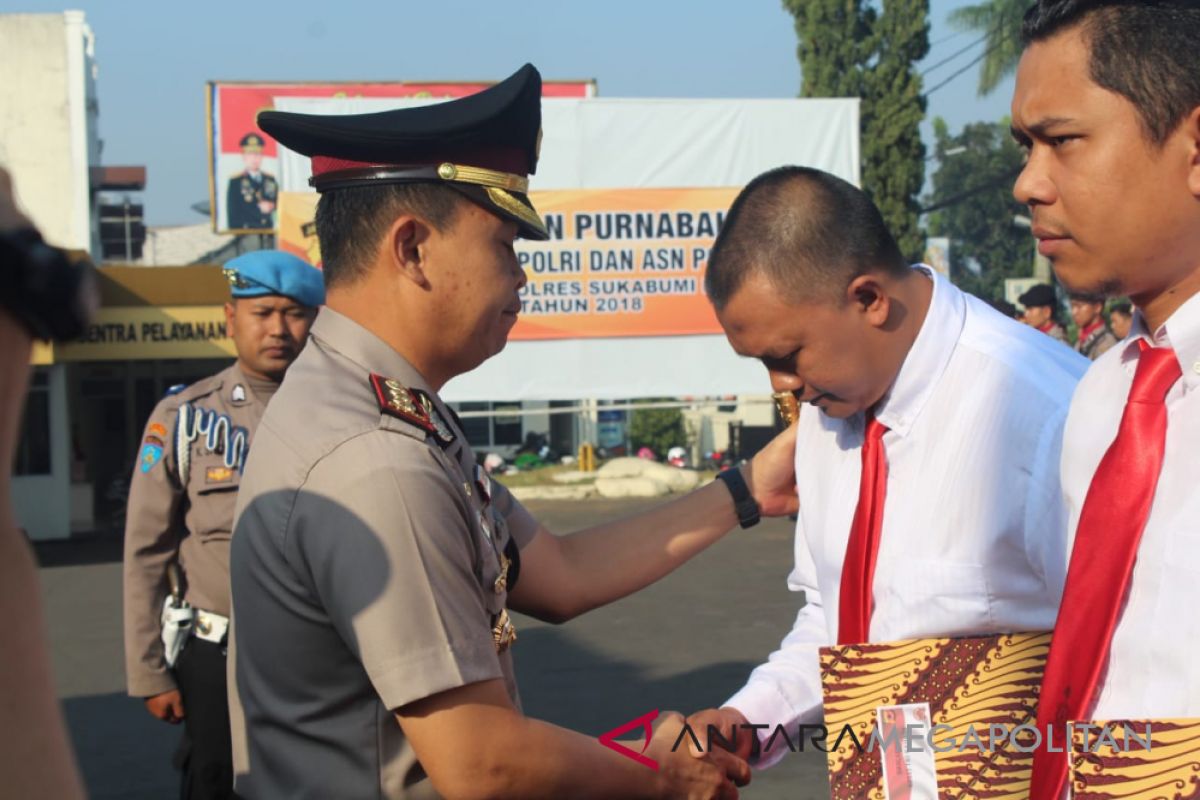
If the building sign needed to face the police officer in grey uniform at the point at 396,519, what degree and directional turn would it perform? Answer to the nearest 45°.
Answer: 0° — it already faces them

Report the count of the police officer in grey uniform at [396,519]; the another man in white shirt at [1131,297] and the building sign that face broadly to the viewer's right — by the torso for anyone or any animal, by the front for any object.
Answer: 1

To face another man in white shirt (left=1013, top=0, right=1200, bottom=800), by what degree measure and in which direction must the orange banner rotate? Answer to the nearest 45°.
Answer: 0° — it already faces them

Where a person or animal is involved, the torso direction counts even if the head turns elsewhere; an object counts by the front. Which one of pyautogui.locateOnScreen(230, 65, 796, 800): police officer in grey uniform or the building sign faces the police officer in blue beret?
the building sign

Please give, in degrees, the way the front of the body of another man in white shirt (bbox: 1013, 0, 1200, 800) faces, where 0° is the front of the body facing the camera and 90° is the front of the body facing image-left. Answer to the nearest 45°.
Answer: approximately 45°

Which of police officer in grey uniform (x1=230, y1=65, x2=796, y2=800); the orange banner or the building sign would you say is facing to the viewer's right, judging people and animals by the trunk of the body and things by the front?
the police officer in grey uniform

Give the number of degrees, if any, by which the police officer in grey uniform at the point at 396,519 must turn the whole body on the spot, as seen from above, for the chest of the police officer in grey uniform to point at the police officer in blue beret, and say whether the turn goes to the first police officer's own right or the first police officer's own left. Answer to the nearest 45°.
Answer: approximately 90° to the first police officer's own left

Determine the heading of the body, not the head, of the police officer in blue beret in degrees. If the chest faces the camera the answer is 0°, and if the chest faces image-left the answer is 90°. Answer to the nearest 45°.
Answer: approximately 315°

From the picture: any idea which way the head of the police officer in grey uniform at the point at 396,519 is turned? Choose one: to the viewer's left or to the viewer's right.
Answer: to the viewer's right

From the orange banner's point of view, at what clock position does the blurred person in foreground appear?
The blurred person in foreground is roughly at 12 o'clock from the orange banner.

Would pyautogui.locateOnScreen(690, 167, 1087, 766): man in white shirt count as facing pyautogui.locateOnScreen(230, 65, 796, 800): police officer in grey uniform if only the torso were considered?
yes

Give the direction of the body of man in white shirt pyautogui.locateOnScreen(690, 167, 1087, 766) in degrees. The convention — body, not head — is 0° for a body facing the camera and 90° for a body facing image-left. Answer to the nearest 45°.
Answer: approximately 45°

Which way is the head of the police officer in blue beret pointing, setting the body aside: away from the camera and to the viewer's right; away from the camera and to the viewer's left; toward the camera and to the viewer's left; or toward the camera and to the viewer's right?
toward the camera and to the viewer's right
